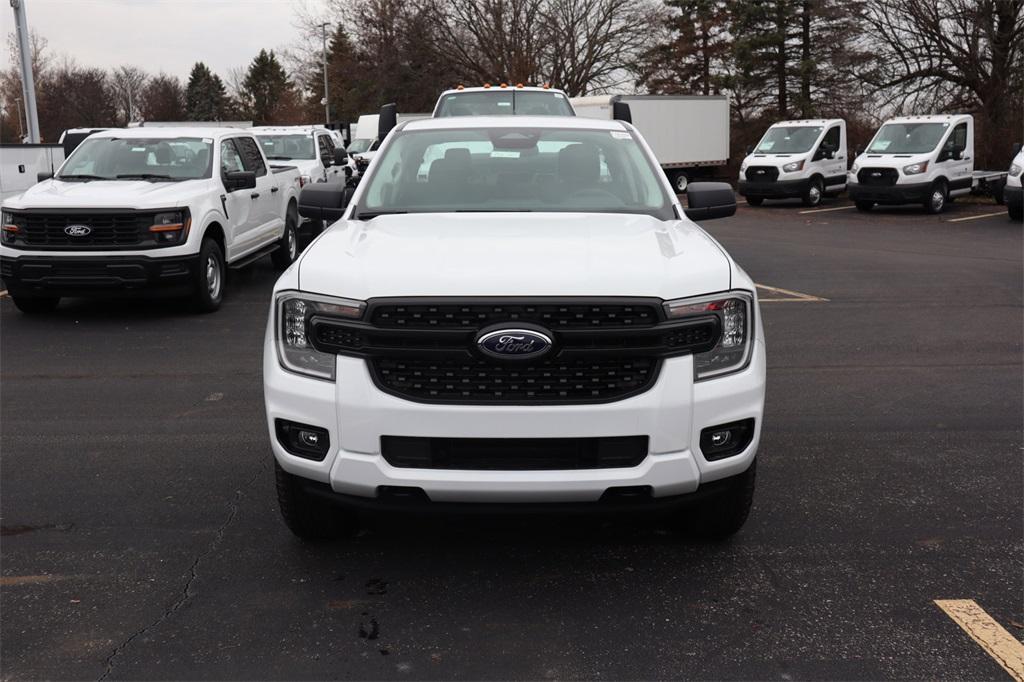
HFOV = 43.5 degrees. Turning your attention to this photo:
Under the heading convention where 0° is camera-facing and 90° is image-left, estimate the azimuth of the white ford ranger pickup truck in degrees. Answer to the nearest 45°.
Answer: approximately 0°

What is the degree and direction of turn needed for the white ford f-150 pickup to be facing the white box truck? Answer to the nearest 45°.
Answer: approximately 180°

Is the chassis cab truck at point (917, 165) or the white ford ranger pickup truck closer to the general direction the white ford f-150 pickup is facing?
the white ford ranger pickup truck

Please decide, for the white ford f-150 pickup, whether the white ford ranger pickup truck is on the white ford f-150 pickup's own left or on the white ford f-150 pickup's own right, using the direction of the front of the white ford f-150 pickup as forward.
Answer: on the white ford f-150 pickup's own left

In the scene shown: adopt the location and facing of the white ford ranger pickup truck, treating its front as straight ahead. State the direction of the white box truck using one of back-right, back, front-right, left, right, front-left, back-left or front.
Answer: back

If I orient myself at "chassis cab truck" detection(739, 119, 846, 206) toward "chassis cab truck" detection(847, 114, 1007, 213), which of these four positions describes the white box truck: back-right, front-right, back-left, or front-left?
back-left

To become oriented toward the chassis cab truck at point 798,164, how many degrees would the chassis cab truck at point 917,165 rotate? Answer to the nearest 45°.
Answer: approximately 90° to its right

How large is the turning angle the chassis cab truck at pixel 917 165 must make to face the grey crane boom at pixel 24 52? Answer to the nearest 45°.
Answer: approximately 45° to its right
